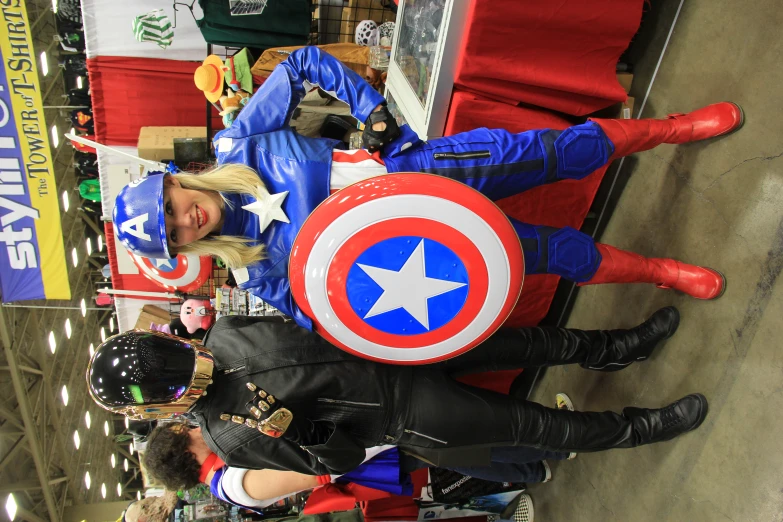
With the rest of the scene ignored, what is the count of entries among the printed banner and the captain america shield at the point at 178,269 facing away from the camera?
0

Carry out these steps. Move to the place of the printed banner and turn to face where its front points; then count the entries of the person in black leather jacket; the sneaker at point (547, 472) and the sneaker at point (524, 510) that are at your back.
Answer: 0

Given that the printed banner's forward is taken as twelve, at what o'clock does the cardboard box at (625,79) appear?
The cardboard box is roughly at 11 o'clock from the printed banner.

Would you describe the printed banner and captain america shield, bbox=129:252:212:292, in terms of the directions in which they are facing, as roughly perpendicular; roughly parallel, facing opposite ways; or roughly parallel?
roughly parallel

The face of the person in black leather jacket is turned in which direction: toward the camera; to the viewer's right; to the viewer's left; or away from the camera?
toward the camera

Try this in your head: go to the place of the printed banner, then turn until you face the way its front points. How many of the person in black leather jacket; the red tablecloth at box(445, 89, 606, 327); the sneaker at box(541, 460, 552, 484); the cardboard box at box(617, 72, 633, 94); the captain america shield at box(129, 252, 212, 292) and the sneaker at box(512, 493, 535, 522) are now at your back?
0

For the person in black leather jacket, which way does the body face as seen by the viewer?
toward the camera

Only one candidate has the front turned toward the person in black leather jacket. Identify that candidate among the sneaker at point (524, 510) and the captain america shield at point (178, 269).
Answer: the captain america shield

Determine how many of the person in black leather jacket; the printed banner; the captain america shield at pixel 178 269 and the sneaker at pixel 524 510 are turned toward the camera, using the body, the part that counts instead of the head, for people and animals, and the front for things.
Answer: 3

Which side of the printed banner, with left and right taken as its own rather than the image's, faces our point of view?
front

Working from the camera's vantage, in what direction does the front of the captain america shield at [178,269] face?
facing the viewer

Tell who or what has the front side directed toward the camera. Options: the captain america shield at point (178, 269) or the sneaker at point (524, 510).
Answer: the captain america shield

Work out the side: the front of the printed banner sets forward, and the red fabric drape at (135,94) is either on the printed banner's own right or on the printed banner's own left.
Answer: on the printed banner's own left
